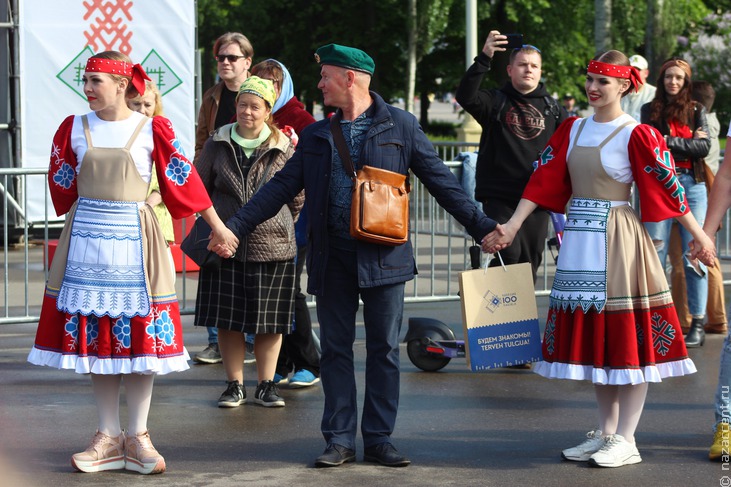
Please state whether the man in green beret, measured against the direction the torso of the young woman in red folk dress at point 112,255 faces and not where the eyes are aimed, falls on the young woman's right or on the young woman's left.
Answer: on the young woman's left

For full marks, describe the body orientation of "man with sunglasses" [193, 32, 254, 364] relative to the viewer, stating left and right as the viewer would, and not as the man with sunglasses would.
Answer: facing the viewer and to the left of the viewer

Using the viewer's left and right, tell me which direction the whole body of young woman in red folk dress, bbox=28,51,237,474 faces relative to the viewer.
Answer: facing the viewer

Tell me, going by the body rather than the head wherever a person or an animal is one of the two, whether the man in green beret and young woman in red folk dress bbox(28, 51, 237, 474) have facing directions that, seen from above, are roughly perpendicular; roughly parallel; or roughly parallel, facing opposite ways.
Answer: roughly parallel

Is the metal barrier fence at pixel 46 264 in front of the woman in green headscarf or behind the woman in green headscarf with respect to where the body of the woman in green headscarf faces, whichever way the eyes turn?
behind

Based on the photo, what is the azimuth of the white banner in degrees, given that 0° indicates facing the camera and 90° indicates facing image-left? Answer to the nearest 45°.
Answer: approximately 0°

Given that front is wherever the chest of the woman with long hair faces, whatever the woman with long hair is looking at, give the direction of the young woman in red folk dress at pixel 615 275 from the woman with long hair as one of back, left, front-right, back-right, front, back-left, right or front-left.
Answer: front

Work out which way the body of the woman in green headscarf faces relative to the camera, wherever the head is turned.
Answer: toward the camera

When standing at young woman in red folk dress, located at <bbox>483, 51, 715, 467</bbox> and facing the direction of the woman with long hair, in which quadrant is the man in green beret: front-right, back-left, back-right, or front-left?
back-left

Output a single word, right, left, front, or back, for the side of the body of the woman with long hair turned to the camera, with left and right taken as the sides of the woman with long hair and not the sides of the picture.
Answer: front

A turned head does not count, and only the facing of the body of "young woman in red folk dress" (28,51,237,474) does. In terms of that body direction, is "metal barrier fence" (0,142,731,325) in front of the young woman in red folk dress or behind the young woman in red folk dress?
behind

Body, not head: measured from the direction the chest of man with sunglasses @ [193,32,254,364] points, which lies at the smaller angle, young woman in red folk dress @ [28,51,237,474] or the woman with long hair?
the young woman in red folk dress

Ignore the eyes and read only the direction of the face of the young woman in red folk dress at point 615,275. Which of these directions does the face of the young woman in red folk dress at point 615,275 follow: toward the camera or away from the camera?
toward the camera

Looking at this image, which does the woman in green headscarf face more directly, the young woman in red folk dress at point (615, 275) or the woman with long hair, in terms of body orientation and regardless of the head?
the young woman in red folk dress
